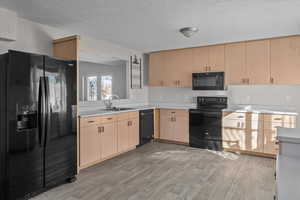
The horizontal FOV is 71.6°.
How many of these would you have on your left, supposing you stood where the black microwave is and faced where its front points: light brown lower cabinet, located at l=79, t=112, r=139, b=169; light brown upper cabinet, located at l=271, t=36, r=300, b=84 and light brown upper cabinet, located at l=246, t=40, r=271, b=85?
2

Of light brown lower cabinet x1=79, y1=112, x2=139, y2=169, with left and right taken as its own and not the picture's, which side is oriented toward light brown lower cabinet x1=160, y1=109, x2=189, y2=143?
left

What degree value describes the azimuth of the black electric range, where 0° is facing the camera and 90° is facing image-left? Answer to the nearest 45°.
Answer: approximately 0°

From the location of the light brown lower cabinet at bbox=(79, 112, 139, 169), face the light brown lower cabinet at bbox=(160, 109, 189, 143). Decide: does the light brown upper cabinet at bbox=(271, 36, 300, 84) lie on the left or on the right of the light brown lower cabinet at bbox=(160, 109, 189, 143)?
right

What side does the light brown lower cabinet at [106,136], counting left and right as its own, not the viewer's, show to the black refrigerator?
right

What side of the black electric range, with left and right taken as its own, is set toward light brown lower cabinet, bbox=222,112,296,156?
left

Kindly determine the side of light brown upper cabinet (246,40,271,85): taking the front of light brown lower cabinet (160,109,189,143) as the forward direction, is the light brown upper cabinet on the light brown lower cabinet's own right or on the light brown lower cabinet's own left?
on the light brown lower cabinet's own left

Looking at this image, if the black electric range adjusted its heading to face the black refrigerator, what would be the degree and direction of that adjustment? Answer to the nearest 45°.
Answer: approximately 45° to its right

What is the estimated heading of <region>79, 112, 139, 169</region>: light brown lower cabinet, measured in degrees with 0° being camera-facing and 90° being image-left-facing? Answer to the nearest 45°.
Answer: approximately 315°

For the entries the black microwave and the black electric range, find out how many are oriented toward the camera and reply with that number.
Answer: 2
